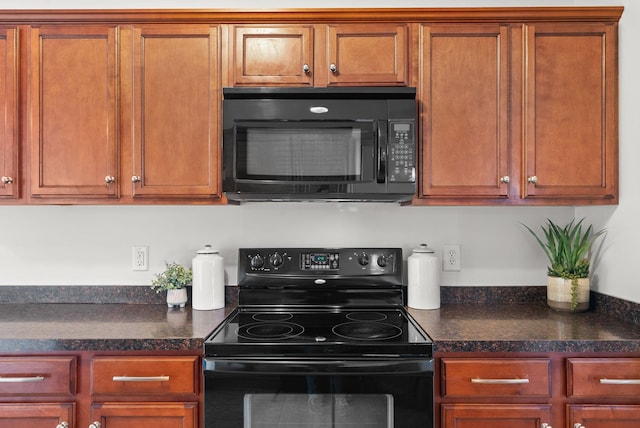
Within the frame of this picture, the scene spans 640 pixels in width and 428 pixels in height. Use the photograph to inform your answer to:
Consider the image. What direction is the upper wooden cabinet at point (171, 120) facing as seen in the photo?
toward the camera

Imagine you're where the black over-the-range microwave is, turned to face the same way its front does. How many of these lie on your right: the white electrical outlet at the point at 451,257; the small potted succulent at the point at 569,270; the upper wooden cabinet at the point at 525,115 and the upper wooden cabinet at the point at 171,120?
1

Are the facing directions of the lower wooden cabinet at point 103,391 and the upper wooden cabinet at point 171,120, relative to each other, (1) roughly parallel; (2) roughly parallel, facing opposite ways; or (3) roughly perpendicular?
roughly parallel

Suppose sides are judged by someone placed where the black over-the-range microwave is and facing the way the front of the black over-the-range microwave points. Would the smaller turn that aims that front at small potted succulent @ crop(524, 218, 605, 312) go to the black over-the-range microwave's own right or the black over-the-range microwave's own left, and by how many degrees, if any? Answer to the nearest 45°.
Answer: approximately 90° to the black over-the-range microwave's own left

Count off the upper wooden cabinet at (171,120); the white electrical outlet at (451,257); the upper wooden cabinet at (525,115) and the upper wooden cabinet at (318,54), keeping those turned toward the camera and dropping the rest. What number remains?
4

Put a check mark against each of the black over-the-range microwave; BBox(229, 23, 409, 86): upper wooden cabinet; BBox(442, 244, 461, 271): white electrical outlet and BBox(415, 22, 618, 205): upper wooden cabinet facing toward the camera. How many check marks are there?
4

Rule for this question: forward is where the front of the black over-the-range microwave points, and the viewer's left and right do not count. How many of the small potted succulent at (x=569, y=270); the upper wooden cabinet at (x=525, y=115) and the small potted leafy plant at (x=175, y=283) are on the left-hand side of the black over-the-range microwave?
2

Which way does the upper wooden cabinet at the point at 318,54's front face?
toward the camera

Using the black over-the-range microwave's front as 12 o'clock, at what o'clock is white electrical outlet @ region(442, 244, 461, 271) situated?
The white electrical outlet is roughly at 8 o'clock from the black over-the-range microwave.

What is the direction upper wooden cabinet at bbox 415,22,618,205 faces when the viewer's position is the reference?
facing the viewer

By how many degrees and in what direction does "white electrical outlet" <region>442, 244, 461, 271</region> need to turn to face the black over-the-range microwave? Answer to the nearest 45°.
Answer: approximately 45° to its right
